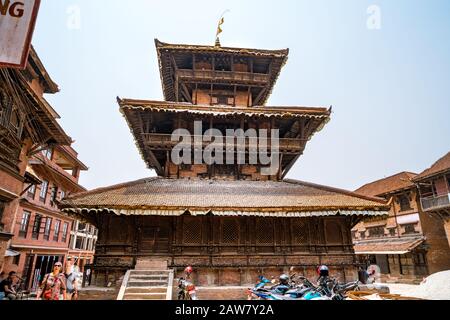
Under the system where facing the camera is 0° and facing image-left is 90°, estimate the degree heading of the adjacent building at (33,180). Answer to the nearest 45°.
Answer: approximately 315°

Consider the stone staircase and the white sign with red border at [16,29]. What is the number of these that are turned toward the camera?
2

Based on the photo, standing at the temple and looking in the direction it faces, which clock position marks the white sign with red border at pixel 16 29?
The white sign with red border is roughly at 1 o'clock from the temple.

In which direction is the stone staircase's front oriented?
toward the camera

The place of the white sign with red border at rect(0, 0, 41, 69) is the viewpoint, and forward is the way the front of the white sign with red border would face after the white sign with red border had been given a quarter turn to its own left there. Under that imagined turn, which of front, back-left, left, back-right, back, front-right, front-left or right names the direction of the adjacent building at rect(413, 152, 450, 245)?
front

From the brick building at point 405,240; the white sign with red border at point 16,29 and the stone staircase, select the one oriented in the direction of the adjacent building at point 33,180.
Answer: the brick building

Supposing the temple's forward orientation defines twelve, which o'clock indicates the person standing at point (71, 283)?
The person standing is roughly at 2 o'clock from the temple.

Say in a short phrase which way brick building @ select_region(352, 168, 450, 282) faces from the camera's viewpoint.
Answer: facing the viewer and to the left of the viewer

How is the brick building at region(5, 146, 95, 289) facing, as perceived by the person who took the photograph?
facing the viewer and to the right of the viewer

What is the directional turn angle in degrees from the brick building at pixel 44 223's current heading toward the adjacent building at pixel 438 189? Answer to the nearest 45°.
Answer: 0° — it already faces it

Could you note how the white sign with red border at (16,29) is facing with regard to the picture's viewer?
facing the viewer

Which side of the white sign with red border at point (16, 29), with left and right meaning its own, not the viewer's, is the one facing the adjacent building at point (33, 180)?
back

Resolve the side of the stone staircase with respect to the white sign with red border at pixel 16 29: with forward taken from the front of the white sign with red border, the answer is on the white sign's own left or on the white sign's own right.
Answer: on the white sign's own left

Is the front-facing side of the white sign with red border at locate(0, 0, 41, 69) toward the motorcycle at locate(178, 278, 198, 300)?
no

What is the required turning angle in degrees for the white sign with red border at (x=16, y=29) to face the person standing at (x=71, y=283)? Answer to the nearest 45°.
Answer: approximately 135° to its left
